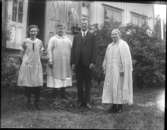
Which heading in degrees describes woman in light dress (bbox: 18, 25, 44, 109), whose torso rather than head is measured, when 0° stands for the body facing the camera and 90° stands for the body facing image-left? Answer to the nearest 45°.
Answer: approximately 0°

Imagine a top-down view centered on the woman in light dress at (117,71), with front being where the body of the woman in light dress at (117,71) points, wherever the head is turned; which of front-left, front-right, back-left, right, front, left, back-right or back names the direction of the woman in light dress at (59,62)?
front-right

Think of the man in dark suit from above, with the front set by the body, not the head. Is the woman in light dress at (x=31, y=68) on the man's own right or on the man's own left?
on the man's own right

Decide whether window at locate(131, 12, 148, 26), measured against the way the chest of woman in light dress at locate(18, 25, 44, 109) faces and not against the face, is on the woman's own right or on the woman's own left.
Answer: on the woman's own left

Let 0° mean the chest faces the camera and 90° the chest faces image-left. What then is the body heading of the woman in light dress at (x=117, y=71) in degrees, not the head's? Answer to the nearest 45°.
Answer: approximately 45°

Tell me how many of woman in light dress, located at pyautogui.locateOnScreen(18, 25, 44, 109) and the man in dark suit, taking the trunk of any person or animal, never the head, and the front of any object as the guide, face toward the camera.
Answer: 2

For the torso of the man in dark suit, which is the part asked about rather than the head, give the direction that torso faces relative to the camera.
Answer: toward the camera

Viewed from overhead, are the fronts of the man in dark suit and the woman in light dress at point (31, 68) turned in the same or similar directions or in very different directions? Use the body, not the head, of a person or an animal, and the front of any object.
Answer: same or similar directions
